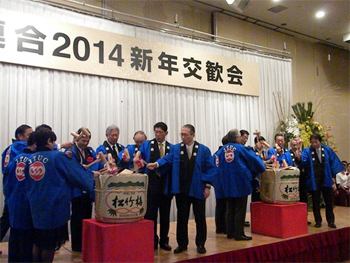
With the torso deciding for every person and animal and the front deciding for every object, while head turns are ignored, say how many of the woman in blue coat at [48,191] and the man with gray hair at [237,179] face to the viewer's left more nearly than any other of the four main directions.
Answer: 0

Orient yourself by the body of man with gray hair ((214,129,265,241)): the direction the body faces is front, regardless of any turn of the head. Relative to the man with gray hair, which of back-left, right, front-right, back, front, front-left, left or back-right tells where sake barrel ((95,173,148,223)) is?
back

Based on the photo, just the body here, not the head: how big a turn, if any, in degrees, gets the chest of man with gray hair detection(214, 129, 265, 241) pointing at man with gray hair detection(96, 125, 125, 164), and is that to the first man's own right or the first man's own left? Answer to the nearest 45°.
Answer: approximately 135° to the first man's own left

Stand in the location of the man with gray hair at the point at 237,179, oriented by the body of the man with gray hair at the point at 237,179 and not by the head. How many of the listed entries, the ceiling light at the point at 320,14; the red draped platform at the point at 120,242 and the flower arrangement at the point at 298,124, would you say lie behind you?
1

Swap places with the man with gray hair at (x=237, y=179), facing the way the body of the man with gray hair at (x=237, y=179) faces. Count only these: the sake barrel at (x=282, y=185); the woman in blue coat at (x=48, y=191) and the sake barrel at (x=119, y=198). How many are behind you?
2

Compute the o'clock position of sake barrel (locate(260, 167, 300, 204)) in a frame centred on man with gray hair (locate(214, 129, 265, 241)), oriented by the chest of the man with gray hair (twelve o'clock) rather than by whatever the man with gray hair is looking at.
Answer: The sake barrel is roughly at 1 o'clock from the man with gray hair.

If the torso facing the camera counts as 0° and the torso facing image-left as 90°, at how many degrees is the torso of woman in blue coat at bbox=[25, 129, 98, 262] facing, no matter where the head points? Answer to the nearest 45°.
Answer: approximately 225°

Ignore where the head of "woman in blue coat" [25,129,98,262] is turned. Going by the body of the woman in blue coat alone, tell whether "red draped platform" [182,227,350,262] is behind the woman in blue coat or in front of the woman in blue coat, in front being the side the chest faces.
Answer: in front

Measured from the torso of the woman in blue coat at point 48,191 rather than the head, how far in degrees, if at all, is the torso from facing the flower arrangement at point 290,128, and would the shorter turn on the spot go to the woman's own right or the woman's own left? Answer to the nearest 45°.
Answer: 0° — they already face it

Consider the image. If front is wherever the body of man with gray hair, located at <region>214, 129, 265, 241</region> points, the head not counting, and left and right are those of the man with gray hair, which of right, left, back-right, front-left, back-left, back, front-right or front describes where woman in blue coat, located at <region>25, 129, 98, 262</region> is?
back

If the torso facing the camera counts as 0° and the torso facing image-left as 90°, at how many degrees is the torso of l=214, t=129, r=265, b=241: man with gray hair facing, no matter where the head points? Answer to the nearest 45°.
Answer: approximately 225°

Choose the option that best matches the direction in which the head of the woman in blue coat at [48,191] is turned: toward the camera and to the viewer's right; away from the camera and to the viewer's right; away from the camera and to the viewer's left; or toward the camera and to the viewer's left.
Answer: away from the camera and to the viewer's right

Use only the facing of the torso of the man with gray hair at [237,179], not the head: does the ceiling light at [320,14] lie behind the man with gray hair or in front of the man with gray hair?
in front

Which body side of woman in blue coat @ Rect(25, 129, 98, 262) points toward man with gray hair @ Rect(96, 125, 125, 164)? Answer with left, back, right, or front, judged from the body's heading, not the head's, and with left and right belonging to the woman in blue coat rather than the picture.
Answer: front
